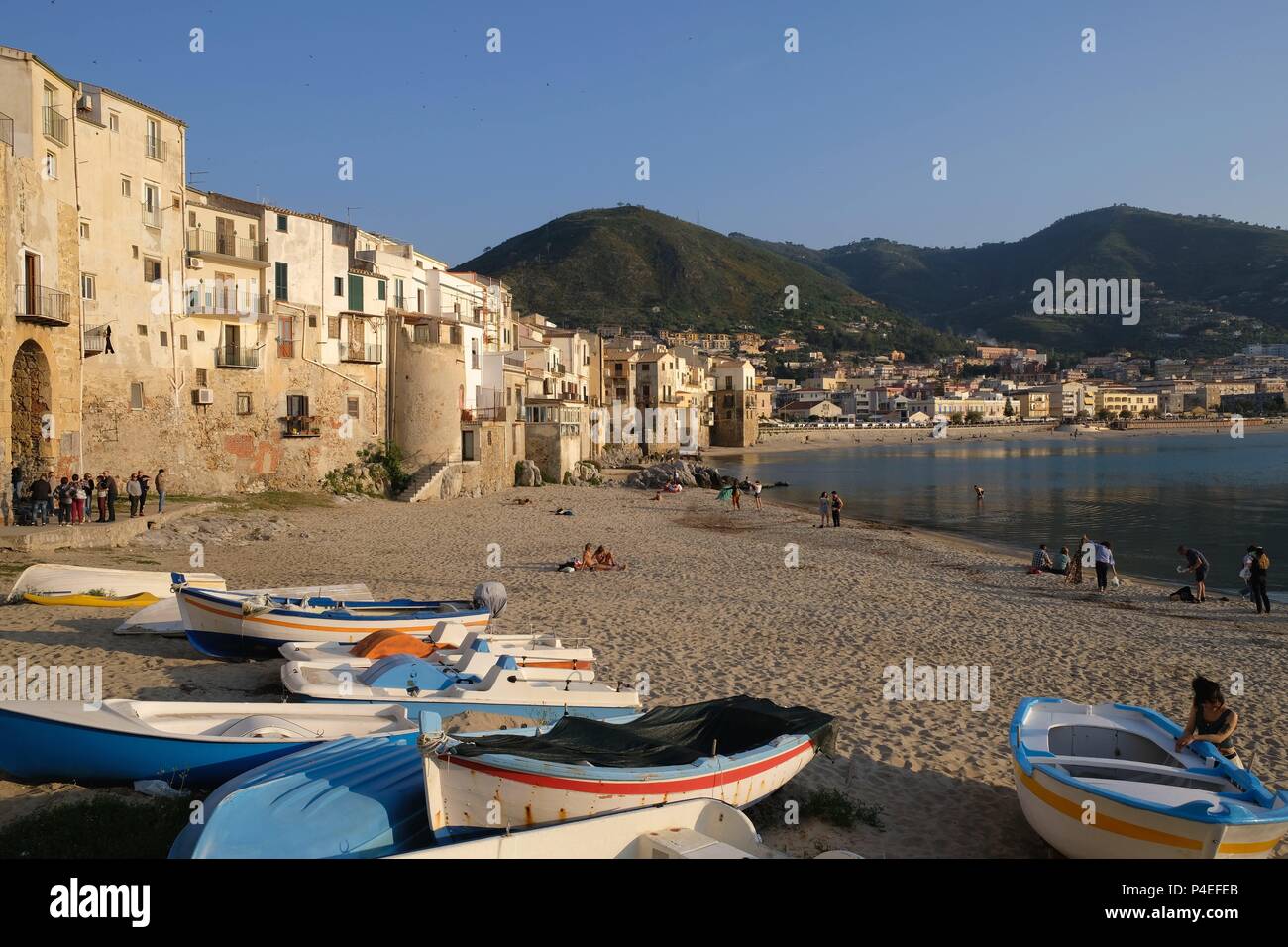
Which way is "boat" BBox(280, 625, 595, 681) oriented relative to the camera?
to the viewer's left

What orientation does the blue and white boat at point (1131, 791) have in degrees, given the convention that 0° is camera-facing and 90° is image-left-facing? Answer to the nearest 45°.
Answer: approximately 315°

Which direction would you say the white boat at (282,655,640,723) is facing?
to the viewer's left

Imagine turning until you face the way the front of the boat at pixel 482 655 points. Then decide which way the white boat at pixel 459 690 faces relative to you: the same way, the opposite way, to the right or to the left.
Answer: the same way
